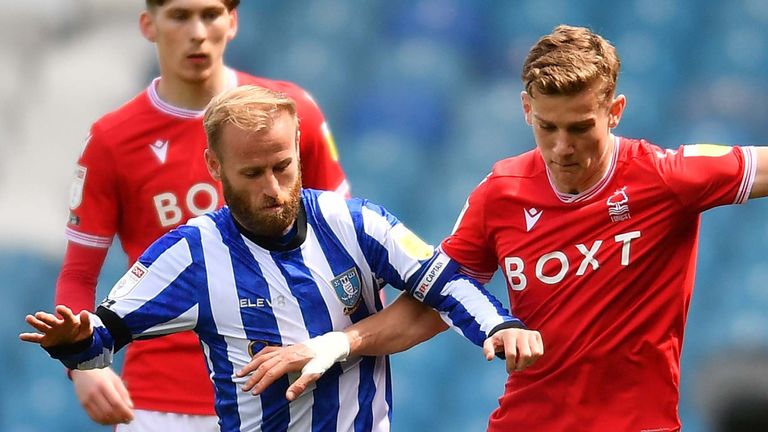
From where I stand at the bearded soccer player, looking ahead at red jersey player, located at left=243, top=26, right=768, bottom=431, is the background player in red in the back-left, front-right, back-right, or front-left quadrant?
back-left

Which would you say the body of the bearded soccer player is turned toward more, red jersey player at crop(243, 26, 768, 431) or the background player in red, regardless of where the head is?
the red jersey player

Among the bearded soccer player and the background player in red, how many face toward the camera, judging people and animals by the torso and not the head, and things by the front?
2

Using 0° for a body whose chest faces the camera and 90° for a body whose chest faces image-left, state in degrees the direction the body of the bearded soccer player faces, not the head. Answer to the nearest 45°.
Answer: approximately 0°

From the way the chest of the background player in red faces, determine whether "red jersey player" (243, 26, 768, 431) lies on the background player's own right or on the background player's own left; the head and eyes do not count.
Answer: on the background player's own left

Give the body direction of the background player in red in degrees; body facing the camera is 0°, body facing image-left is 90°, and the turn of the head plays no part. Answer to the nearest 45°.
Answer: approximately 0°

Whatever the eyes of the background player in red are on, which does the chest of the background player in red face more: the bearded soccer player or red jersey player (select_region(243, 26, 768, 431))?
the bearded soccer player

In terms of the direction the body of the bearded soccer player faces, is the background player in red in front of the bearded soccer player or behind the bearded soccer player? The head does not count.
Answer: behind

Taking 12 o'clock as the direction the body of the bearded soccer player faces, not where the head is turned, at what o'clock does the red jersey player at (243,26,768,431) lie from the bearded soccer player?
The red jersey player is roughly at 9 o'clock from the bearded soccer player.
